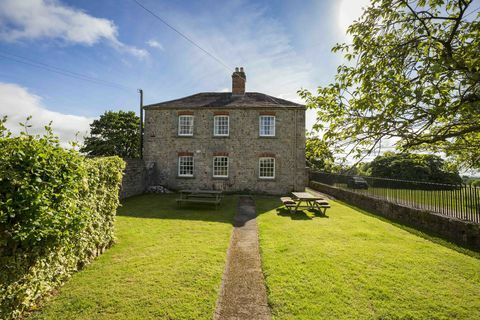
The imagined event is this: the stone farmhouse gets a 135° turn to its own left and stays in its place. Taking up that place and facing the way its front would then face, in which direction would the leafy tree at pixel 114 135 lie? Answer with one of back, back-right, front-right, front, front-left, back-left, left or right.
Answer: left

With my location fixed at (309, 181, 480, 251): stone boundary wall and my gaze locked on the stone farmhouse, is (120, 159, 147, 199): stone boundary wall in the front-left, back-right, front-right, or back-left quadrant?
front-left

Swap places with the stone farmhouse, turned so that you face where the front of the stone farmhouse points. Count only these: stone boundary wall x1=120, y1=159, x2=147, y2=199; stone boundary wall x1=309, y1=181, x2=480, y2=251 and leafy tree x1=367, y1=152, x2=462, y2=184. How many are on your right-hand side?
1

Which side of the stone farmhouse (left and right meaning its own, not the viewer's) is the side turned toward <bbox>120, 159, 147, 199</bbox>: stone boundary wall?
right

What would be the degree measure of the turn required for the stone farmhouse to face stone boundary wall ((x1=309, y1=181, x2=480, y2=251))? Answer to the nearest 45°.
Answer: approximately 45° to its left

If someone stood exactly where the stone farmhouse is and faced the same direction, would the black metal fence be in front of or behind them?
in front

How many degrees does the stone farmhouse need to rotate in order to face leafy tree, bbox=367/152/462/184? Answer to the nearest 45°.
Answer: approximately 90° to its left

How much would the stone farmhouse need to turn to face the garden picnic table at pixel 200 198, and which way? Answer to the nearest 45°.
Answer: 0° — it already faces it

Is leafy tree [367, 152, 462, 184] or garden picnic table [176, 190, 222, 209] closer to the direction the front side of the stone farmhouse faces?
the garden picnic table

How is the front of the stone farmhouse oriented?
toward the camera
